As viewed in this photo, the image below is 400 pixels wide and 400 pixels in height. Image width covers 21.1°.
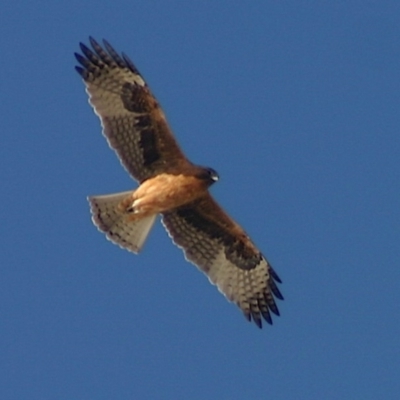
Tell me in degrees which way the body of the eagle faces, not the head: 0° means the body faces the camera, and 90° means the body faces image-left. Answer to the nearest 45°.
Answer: approximately 270°
